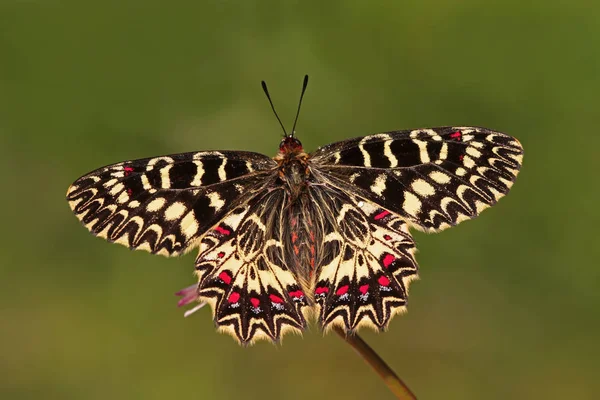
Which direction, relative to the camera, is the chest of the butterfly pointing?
away from the camera
